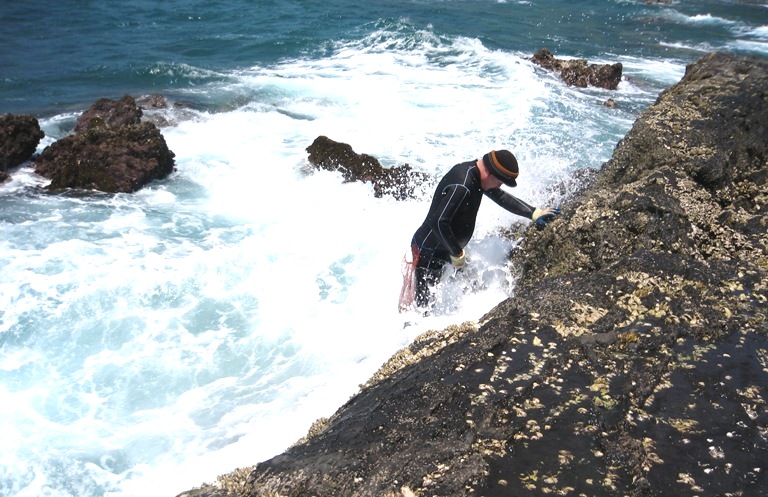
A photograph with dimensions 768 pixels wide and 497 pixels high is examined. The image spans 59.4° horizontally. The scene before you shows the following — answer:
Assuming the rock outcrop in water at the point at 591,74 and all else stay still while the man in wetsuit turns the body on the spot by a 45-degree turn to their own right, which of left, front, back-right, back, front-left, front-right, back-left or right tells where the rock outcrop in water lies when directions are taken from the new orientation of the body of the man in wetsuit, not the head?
back-left

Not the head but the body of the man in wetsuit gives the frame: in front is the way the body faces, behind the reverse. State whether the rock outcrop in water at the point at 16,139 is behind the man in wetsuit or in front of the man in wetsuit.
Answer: behind

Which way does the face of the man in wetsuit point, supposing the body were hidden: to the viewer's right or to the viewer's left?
to the viewer's right

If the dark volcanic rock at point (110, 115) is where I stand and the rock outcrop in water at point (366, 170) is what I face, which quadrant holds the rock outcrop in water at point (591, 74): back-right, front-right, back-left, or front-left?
front-left

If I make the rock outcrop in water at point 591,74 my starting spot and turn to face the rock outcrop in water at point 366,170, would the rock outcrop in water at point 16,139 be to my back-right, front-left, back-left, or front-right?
front-right

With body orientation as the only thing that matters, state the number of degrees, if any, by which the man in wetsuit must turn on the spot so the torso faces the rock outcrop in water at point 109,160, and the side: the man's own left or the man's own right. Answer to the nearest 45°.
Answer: approximately 135° to the man's own left

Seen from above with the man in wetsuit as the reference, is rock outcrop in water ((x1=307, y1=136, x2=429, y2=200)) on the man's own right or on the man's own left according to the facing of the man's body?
on the man's own left

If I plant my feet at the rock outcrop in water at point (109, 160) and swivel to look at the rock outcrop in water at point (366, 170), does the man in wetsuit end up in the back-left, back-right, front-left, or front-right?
front-right

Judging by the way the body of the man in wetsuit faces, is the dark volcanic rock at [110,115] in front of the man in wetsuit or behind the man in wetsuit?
behind

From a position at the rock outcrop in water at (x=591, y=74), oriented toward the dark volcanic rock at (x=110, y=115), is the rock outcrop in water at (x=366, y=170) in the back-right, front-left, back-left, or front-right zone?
front-left

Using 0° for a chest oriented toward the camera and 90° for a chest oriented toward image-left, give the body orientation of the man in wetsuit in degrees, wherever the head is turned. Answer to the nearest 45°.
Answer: approximately 270°
